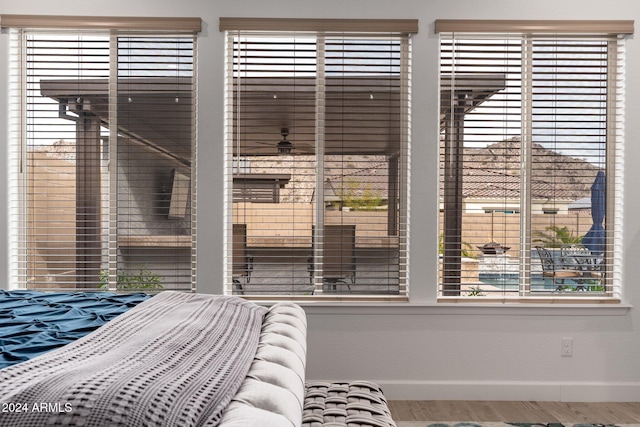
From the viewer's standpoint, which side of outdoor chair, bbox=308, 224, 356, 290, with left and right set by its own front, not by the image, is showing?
back

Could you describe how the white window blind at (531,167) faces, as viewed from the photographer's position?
facing the viewer

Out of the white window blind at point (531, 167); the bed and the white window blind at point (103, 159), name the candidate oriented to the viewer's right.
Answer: the bed

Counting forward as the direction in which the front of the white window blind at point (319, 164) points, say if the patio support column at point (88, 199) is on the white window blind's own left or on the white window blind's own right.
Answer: on the white window blind's own right

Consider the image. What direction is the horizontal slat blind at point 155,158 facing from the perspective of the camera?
toward the camera

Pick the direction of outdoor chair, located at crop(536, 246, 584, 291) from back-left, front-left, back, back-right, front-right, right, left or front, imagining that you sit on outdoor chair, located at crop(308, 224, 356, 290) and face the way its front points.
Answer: right

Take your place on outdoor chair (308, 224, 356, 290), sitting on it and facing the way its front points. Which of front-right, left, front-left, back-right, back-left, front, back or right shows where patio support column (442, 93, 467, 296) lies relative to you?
right

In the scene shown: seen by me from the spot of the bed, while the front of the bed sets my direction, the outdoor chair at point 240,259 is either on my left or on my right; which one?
on my left

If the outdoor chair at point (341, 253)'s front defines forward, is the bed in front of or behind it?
behind

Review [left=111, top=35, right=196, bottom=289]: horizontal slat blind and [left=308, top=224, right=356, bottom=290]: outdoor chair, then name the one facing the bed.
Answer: the horizontal slat blind

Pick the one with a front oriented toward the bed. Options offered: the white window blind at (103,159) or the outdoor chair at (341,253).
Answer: the white window blind

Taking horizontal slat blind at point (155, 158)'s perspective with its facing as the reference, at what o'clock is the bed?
The bed is roughly at 12 o'clock from the horizontal slat blind.

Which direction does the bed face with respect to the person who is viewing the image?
facing to the right of the viewer

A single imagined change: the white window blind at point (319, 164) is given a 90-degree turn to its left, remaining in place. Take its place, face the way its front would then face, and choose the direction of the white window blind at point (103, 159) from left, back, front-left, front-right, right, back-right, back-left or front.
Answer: back

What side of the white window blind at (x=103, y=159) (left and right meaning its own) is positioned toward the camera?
front
